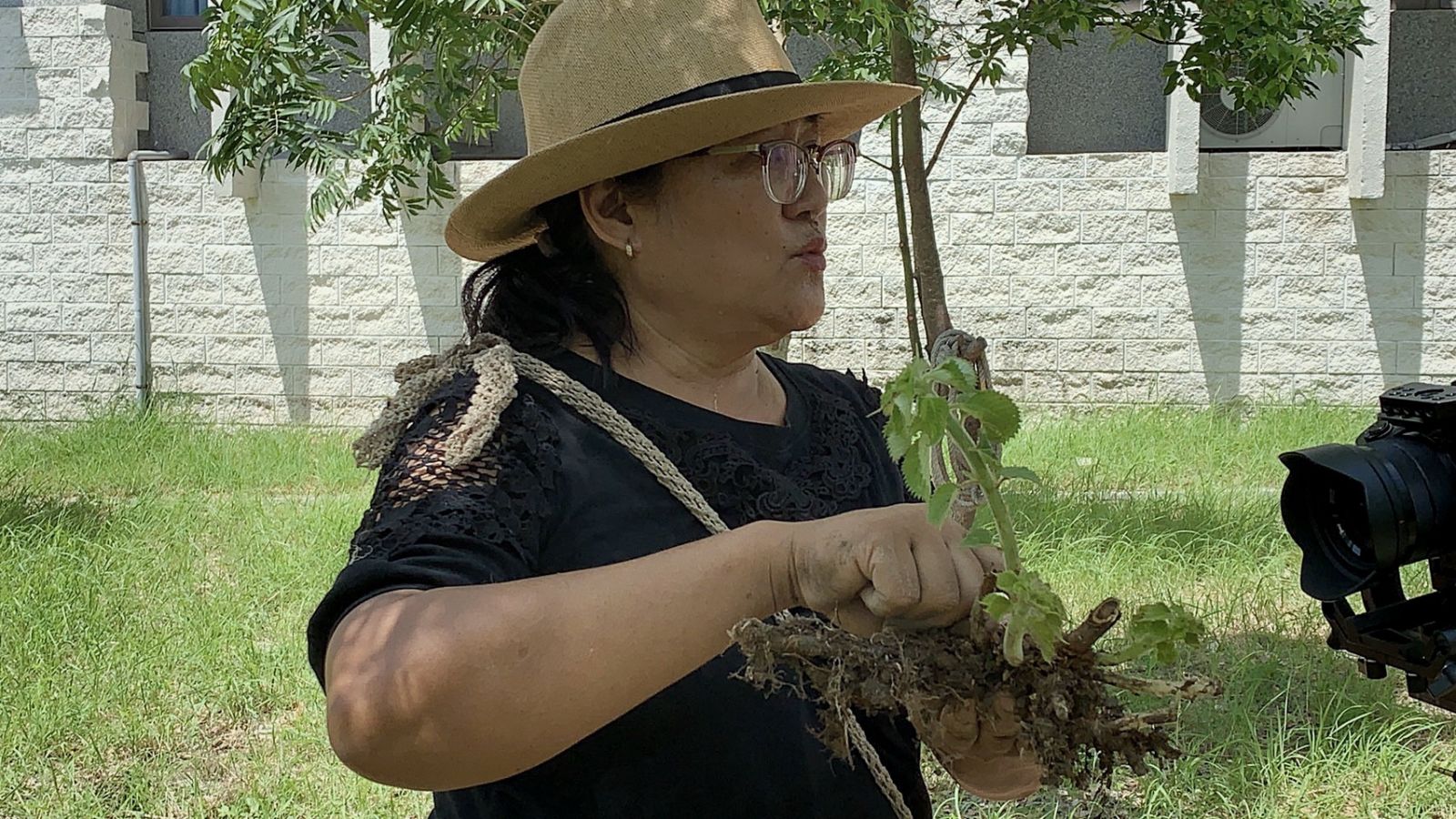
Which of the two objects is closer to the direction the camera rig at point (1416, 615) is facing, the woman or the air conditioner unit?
the woman

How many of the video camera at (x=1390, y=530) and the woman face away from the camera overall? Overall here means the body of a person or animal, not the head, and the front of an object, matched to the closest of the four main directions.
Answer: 0

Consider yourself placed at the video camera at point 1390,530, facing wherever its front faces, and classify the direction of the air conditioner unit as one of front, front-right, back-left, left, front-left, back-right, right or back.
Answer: back-right

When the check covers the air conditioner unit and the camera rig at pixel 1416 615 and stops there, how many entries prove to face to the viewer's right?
0

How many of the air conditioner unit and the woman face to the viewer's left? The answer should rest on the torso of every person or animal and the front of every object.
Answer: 0

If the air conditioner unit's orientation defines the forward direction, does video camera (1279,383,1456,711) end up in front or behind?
in front

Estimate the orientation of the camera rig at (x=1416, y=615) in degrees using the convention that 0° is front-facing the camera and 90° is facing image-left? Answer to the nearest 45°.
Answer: approximately 45°

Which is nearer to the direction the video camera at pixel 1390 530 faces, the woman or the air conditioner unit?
the woman

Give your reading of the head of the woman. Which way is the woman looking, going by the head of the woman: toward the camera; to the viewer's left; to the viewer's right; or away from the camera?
to the viewer's right

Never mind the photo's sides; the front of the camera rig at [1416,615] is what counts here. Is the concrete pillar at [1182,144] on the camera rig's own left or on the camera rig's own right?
on the camera rig's own right

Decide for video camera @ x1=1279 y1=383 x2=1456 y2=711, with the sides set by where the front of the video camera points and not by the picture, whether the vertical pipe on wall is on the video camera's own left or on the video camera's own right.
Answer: on the video camera's own right
